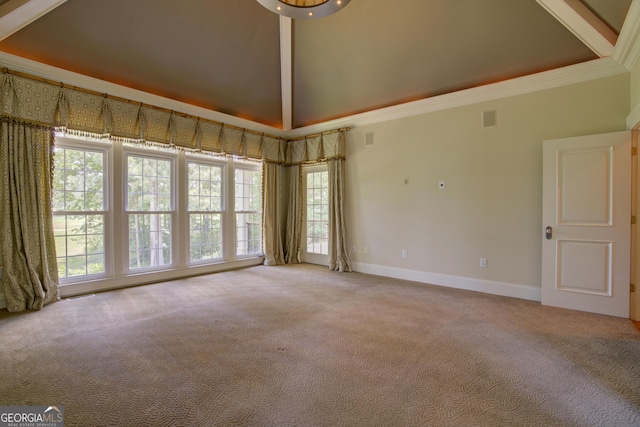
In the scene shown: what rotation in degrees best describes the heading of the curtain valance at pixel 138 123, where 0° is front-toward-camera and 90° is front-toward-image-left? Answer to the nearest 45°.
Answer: approximately 315°

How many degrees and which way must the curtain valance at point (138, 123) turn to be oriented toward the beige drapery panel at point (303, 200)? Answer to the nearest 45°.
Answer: approximately 45° to its left

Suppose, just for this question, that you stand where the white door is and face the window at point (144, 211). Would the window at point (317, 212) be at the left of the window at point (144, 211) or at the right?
right
